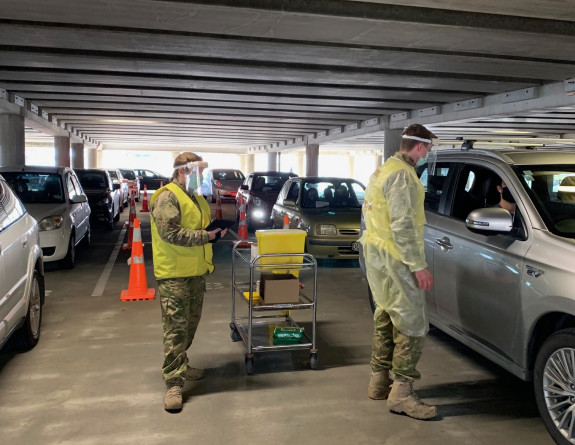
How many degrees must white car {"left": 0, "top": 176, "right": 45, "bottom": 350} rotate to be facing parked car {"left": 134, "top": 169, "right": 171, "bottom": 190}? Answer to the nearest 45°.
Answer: approximately 135° to its right

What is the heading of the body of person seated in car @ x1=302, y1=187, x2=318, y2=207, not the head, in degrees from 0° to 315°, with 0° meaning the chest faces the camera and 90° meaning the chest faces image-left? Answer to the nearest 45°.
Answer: approximately 315°

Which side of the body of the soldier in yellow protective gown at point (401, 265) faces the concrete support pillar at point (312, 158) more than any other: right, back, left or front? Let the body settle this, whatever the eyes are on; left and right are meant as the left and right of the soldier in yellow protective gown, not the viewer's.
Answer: left

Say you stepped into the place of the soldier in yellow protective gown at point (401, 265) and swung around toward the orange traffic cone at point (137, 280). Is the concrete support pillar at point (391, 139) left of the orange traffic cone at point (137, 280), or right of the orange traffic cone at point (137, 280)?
right

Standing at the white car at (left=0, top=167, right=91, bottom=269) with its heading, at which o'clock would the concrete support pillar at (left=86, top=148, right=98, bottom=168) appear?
The concrete support pillar is roughly at 6 o'clock from the white car.

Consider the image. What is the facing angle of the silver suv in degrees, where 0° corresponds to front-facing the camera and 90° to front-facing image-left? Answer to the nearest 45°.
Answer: approximately 315°

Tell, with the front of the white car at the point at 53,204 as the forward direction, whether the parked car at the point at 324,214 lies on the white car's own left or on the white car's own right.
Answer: on the white car's own left

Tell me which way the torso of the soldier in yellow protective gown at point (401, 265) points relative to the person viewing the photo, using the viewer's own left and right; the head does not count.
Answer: facing to the right of the viewer

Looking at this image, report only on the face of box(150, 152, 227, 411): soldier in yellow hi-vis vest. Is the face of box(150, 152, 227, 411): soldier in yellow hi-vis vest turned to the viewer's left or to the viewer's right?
to the viewer's right

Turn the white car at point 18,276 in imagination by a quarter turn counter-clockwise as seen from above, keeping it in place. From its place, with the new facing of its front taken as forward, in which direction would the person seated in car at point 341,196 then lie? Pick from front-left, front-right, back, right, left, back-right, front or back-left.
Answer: left
